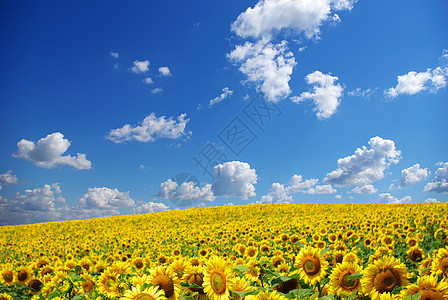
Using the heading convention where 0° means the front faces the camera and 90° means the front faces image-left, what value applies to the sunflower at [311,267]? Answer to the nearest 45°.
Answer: approximately 0°

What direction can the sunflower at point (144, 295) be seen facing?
toward the camera

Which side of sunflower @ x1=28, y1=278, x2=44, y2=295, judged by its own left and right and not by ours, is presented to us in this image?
front

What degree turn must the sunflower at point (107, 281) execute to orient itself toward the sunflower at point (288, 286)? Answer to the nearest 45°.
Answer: approximately 45° to its left

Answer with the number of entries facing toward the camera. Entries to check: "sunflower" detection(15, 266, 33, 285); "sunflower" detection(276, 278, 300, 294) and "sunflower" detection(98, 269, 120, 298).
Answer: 3

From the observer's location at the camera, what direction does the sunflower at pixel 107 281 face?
facing the viewer

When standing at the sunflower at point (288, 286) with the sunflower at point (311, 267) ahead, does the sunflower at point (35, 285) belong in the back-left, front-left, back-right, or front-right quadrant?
back-left

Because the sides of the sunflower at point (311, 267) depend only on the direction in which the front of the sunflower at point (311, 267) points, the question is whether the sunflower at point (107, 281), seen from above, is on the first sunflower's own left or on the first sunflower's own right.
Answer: on the first sunflower's own right

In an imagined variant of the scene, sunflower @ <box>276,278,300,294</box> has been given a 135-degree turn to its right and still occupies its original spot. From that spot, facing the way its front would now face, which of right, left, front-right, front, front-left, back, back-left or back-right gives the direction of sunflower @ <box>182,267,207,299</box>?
left

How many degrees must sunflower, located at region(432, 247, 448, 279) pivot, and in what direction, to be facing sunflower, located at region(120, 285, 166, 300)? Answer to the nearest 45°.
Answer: approximately 45° to its right

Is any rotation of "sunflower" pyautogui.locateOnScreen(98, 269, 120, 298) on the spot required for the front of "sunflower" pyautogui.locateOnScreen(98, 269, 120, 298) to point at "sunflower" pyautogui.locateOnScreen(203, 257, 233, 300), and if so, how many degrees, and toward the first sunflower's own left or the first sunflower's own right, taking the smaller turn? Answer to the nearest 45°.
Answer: approximately 45° to the first sunflower's own left
